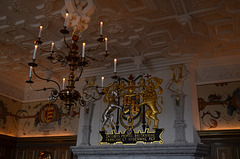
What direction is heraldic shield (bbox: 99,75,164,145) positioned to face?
toward the camera
